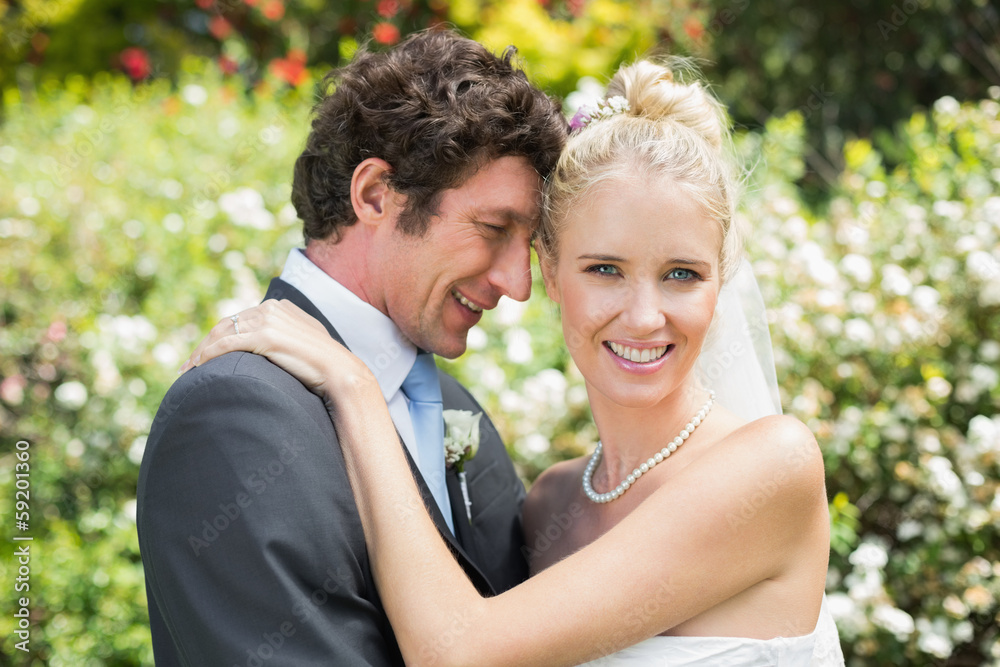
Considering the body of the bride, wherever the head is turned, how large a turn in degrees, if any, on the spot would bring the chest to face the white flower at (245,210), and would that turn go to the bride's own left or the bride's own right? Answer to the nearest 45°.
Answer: approximately 90° to the bride's own right

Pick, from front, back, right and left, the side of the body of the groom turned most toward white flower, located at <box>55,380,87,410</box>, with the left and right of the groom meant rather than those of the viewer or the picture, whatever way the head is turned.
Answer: back

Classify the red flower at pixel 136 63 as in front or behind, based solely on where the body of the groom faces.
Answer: behind

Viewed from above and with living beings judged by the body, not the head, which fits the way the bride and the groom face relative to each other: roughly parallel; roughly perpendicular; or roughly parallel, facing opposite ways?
roughly perpendicular

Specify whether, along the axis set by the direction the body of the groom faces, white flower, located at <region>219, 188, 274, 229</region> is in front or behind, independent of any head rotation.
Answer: behind

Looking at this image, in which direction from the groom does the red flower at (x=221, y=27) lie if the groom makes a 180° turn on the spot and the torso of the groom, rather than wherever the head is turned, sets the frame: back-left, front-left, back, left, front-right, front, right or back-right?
front-right

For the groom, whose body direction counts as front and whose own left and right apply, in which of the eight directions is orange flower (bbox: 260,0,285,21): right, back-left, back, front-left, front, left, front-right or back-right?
back-left

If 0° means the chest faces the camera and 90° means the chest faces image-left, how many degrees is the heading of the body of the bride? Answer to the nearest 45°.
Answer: approximately 45°

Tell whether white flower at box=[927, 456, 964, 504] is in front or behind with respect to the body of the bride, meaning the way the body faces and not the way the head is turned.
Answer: behind

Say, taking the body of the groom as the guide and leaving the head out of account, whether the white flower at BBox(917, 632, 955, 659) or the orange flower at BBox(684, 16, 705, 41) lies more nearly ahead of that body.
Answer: the white flower

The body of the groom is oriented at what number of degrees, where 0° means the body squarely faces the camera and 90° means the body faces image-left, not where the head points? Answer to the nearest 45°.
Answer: approximately 315°

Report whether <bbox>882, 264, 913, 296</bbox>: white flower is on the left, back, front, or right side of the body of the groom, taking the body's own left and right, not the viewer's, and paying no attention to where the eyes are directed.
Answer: left
